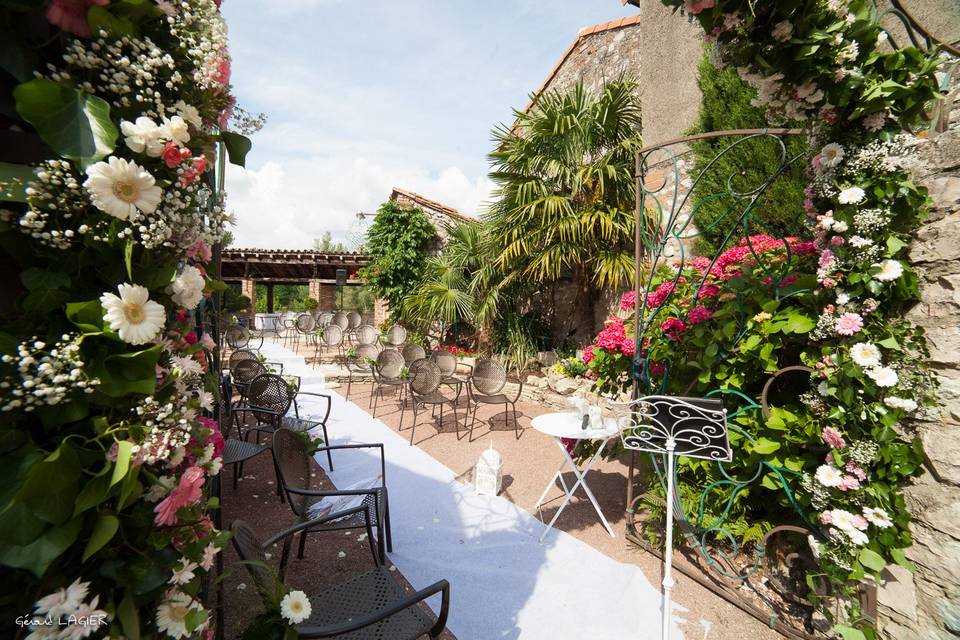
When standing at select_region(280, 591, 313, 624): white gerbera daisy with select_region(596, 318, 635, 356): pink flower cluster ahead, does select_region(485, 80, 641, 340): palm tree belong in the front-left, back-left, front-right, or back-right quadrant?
front-left

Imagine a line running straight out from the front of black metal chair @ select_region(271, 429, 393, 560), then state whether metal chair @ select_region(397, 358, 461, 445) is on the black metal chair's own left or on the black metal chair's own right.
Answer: on the black metal chair's own left

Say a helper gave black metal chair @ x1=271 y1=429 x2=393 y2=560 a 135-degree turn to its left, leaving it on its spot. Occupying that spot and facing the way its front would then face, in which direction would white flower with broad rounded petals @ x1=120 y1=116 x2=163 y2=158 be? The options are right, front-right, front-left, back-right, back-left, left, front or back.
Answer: back-left

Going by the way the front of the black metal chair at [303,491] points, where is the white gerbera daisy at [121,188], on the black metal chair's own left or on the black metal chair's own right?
on the black metal chair's own right

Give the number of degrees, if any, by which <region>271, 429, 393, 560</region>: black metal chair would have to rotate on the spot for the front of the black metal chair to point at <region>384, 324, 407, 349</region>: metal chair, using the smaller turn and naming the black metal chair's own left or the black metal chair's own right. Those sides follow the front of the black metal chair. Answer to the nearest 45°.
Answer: approximately 90° to the black metal chair's own left

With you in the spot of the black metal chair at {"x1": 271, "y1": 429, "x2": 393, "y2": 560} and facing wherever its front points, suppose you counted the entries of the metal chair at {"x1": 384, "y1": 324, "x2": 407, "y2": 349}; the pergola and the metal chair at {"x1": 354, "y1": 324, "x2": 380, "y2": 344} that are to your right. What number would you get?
0

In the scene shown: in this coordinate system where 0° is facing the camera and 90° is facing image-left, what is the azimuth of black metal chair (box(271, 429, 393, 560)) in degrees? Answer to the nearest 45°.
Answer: approximately 270°
